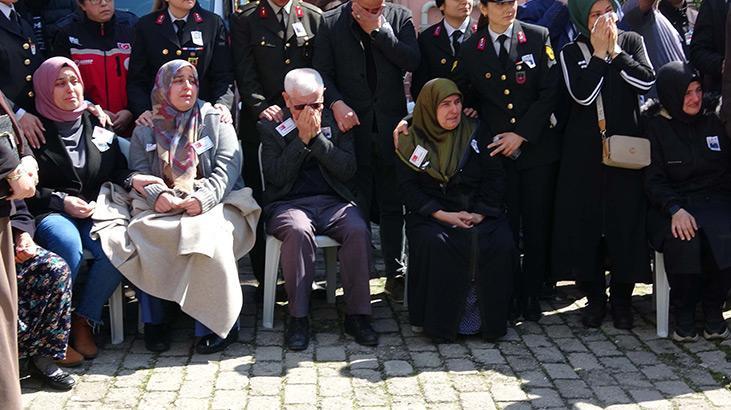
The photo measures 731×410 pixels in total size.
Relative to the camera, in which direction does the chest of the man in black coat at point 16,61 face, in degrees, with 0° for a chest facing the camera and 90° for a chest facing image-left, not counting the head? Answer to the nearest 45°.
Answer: approximately 315°

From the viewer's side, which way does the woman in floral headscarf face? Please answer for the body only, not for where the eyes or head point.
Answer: toward the camera

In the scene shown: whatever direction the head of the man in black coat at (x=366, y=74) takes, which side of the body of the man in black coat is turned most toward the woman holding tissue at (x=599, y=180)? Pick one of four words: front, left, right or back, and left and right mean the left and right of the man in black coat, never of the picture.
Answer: left

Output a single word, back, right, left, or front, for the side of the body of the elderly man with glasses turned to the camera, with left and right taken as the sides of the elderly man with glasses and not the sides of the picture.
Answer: front

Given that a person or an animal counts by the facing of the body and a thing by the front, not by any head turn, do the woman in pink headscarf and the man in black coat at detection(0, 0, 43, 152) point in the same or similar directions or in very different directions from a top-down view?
same or similar directions

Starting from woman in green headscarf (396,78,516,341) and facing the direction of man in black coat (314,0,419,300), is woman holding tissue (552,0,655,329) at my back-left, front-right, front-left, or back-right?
back-right

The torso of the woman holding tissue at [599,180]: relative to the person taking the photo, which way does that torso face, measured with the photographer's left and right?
facing the viewer

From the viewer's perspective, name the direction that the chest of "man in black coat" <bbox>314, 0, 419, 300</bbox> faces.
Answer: toward the camera

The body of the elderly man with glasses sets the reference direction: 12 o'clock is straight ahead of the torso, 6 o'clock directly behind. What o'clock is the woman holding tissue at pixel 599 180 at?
The woman holding tissue is roughly at 9 o'clock from the elderly man with glasses.

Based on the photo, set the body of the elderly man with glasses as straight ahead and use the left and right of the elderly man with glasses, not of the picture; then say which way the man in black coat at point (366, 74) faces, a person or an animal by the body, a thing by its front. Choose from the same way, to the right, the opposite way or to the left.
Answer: the same way
